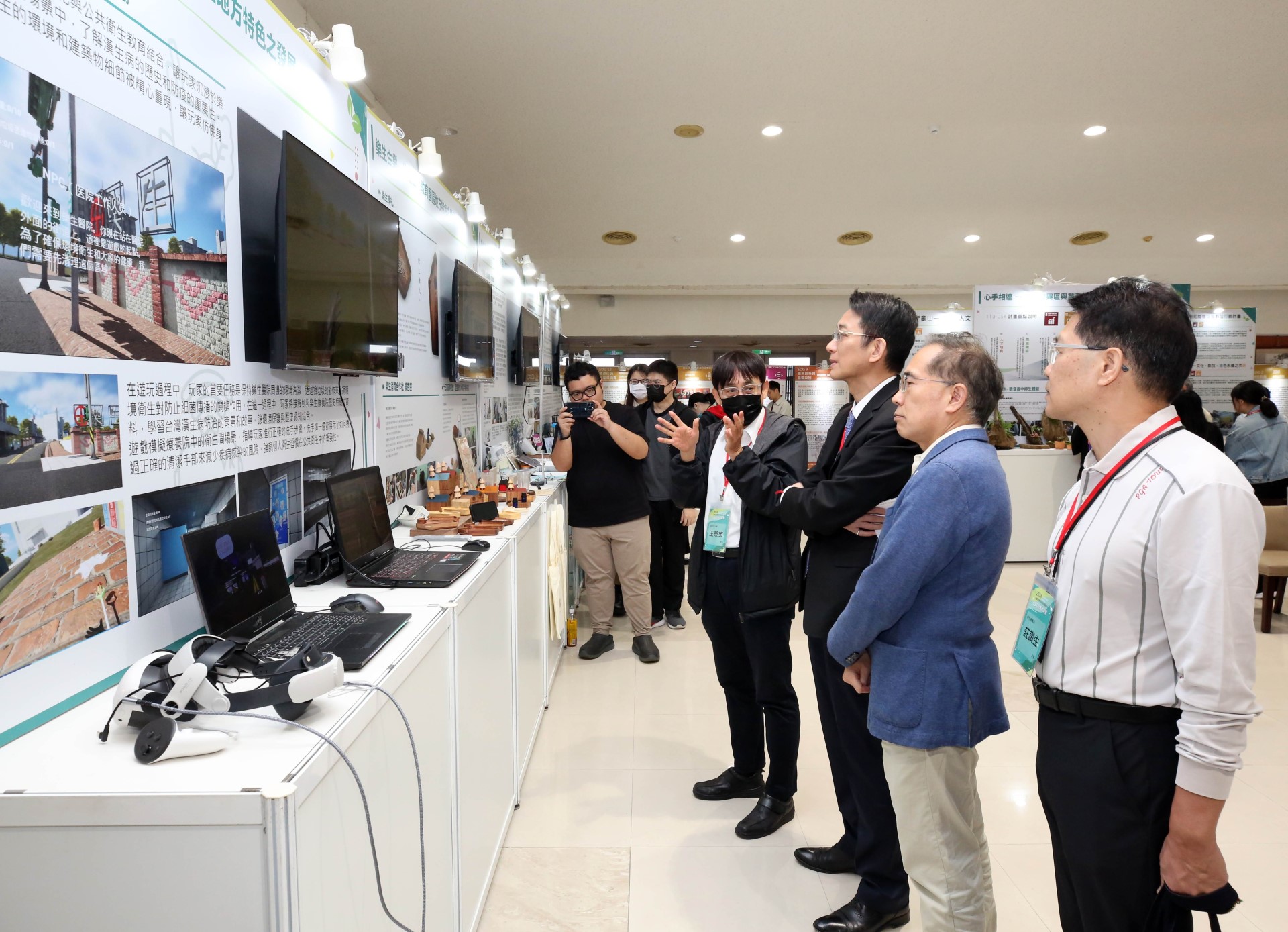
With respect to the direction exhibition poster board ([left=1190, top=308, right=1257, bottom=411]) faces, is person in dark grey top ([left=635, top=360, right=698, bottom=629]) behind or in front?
in front

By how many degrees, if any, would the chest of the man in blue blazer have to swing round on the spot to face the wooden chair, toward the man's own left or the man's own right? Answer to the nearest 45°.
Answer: approximately 135° to the man's own right

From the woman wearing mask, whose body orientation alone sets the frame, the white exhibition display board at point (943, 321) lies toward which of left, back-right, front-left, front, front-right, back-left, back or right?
back-left

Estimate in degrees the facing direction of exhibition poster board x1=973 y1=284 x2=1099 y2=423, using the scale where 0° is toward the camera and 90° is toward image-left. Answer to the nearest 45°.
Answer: approximately 0°

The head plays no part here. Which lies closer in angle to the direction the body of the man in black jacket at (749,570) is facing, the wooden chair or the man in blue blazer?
the man in blue blazer

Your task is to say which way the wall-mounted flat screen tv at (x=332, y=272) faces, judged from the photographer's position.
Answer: facing the viewer and to the right of the viewer

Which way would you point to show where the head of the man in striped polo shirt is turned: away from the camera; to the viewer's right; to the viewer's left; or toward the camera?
to the viewer's left

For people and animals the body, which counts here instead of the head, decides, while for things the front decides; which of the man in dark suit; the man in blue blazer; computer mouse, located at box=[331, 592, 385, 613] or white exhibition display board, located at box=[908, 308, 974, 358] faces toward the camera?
the white exhibition display board

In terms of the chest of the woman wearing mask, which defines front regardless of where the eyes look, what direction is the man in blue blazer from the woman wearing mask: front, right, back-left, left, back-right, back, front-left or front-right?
front

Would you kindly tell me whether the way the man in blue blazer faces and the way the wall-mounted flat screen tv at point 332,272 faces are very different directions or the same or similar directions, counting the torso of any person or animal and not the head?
very different directions

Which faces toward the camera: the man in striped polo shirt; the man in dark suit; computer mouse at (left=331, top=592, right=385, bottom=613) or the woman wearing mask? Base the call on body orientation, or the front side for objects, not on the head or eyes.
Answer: the woman wearing mask

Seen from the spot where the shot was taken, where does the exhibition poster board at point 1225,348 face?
facing the viewer

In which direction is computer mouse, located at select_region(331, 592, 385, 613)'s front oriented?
to the viewer's left

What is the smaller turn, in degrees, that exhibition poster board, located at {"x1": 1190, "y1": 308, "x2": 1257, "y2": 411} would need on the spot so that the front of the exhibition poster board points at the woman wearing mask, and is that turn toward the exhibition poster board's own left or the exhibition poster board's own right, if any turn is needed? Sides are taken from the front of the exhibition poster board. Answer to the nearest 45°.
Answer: approximately 45° to the exhibition poster board's own right

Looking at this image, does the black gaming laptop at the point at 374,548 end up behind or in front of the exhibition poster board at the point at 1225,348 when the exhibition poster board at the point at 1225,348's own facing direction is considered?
in front

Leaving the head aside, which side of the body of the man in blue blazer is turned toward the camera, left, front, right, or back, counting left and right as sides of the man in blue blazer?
left

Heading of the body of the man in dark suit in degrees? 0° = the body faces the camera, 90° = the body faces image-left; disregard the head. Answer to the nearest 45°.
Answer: approximately 90°
